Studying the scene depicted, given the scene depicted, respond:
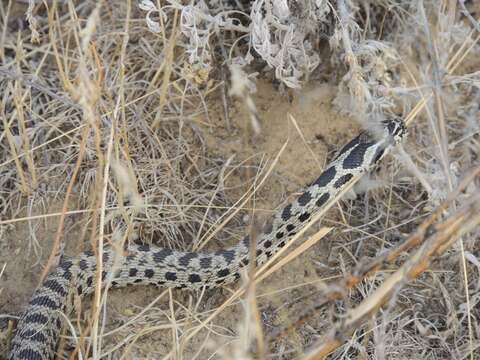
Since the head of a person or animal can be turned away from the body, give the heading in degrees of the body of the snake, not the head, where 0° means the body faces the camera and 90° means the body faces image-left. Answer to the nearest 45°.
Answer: approximately 225°
